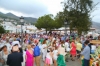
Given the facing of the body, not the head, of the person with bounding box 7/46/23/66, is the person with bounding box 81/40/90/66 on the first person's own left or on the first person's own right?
on the first person's own right

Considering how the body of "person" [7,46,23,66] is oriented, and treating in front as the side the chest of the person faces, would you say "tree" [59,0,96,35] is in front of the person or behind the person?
in front

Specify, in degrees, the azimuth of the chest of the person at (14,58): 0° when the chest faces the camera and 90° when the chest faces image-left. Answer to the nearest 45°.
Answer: approximately 180°

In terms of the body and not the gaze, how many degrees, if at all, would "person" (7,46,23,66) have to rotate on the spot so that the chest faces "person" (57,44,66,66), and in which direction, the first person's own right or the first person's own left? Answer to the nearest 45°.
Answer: approximately 45° to the first person's own right
